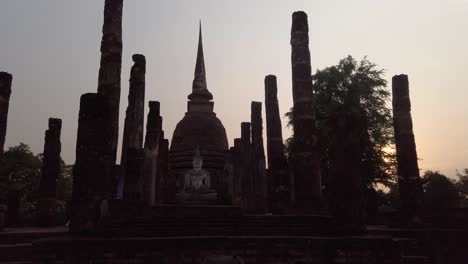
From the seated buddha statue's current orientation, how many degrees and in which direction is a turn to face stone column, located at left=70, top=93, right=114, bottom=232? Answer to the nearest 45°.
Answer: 0° — it already faces it

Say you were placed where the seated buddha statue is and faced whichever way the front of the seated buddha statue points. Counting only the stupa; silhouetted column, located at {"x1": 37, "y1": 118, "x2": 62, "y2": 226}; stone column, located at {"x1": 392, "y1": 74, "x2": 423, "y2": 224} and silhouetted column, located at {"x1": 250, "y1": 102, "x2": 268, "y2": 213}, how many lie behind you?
1

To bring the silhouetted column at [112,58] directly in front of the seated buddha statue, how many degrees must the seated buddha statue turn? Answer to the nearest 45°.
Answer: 0° — it already faces it

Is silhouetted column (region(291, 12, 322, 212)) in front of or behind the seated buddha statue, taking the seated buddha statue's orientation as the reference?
in front

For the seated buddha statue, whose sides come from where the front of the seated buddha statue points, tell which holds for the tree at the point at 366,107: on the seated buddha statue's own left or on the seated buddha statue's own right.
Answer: on the seated buddha statue's own left

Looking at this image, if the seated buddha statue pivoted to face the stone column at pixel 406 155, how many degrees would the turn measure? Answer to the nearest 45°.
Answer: approximately 45° to its left

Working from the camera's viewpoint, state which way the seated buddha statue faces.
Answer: facing the viewer

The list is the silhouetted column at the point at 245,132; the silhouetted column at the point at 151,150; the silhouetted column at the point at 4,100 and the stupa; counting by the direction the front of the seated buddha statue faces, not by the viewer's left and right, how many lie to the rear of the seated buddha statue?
1

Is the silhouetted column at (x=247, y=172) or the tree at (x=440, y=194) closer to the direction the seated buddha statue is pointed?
the silhouetted column

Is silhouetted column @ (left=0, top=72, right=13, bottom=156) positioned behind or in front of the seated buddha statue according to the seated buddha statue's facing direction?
in front

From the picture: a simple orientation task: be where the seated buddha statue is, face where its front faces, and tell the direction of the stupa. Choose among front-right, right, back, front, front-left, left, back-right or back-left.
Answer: back

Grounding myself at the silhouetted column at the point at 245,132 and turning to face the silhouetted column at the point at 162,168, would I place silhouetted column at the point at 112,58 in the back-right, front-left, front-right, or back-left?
front-left

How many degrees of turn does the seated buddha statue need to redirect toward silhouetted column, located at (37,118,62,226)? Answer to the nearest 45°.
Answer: approximately 45° to its right

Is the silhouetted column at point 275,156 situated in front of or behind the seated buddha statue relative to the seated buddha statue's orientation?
in front
